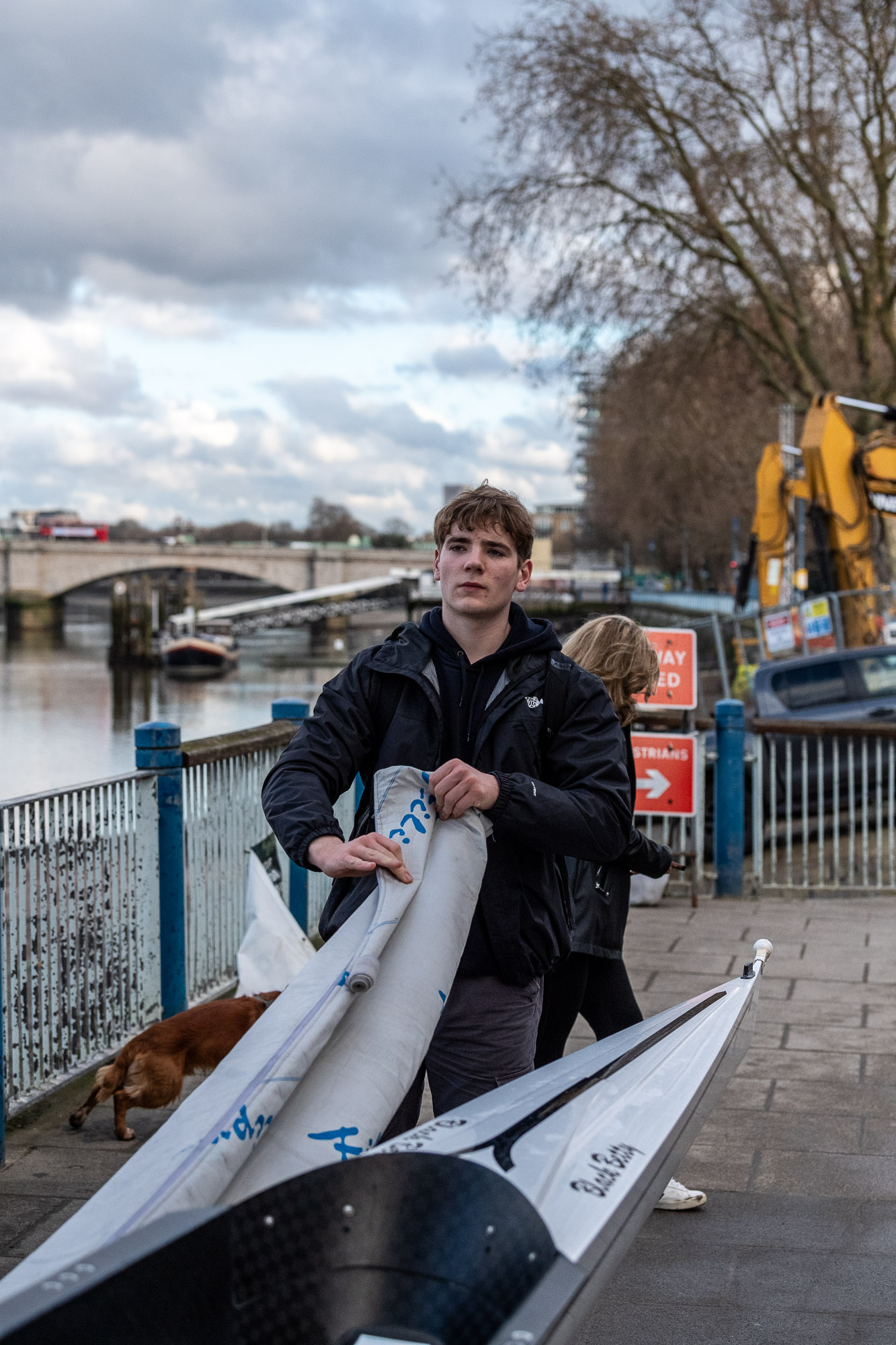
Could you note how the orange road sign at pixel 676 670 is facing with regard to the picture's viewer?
facing the viewer

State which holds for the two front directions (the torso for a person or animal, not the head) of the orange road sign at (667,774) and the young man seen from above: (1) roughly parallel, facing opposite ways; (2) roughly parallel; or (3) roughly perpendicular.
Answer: roughly parallel

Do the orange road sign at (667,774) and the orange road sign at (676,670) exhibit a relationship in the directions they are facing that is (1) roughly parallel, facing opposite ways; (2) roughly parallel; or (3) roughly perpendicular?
roughly parallel

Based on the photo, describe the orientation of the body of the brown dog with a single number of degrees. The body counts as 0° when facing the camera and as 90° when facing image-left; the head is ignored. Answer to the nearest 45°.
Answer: approximately 225°

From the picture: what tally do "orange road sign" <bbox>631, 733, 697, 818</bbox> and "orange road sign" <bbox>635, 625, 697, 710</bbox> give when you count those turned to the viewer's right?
0

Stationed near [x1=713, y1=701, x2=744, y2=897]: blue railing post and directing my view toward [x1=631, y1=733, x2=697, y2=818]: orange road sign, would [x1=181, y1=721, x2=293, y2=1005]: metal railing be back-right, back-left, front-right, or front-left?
front-left

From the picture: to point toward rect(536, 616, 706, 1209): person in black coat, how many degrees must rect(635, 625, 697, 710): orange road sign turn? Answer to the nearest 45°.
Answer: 0° — it already faces them

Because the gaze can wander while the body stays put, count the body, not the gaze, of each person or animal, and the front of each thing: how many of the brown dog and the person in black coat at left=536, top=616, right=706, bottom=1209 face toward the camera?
0

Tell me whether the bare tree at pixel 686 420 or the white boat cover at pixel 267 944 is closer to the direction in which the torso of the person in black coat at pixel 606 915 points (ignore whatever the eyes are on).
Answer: the bare tree

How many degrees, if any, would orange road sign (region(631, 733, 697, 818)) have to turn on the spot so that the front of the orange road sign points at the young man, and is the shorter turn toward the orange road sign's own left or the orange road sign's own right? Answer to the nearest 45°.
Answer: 0° — it already faces them

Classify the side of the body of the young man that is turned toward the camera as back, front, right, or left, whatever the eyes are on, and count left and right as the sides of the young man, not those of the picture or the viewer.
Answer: front

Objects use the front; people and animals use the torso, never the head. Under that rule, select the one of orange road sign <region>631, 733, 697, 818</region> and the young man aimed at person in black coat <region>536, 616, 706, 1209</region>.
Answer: the orange road sign
